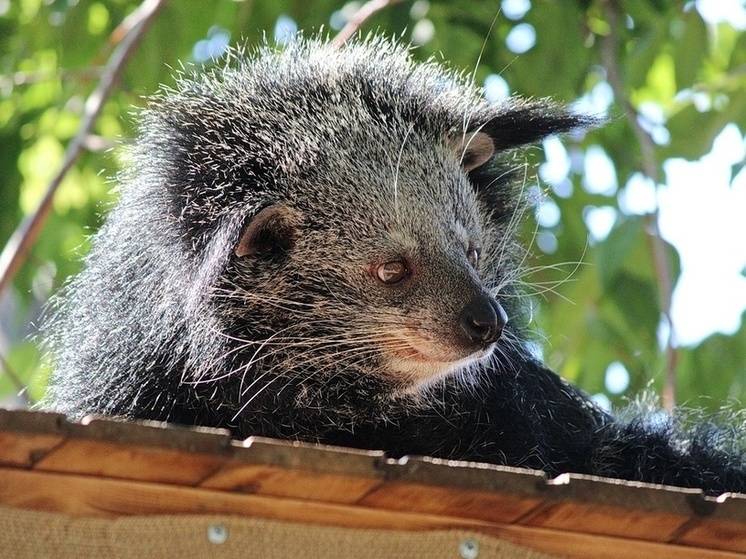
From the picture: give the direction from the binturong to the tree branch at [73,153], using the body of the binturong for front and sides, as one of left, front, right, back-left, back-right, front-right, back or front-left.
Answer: back

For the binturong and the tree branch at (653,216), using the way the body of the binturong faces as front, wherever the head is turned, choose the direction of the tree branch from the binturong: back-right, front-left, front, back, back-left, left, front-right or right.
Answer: left

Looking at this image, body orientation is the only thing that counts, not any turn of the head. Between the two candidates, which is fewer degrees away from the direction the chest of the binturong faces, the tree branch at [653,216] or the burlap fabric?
the burlap fabric

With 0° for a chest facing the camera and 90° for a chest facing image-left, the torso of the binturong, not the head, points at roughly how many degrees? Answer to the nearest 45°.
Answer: approximately 315°
